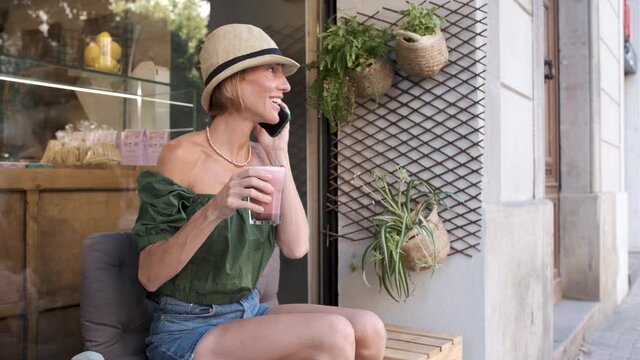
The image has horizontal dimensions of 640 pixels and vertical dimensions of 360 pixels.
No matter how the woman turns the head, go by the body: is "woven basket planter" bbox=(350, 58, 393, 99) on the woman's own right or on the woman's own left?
on the woman's own left

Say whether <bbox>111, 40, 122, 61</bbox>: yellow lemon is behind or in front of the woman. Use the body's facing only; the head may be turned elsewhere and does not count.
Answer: behind

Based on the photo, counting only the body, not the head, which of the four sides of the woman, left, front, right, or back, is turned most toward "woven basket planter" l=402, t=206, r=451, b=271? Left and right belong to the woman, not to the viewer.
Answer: left

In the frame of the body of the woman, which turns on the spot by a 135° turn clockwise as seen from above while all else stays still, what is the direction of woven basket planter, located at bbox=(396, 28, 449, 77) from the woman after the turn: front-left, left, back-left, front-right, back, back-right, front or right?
back-right

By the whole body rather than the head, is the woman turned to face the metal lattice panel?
no

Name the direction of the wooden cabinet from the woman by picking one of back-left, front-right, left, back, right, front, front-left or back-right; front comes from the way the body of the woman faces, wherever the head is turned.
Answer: back

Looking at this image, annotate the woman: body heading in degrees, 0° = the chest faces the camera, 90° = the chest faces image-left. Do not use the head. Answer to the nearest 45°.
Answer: approximately 315°

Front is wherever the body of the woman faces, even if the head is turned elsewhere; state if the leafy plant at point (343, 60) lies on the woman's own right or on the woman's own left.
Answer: on the woman's own left

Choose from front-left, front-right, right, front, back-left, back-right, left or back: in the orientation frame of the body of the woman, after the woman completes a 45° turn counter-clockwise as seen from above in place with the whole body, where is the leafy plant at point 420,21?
front-left

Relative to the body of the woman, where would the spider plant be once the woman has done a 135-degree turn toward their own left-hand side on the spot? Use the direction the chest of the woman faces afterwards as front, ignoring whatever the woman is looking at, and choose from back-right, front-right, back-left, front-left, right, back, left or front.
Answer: front-right

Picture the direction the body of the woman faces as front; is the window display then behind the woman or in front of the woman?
behind
